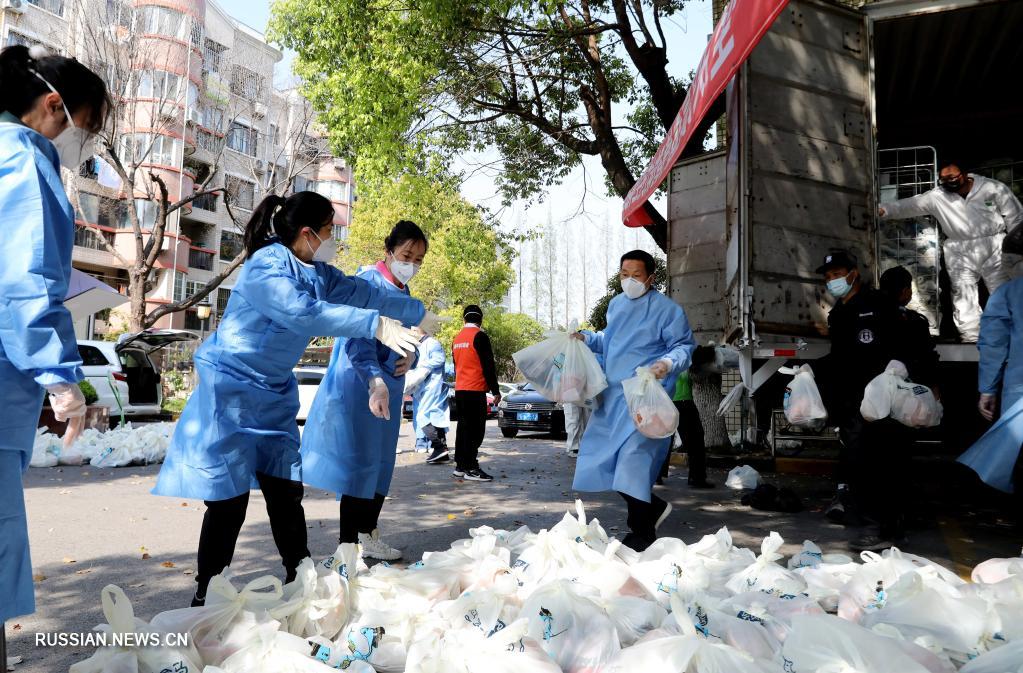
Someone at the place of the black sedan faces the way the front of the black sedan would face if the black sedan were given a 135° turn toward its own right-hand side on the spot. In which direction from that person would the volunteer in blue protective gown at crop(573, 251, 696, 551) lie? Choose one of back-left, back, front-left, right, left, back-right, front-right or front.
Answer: back-left

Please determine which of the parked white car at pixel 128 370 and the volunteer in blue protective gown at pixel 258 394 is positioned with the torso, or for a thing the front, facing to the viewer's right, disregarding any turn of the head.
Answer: the volunteer in blue protective gown

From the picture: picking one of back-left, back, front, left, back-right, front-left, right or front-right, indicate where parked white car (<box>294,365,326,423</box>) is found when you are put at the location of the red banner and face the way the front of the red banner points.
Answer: right

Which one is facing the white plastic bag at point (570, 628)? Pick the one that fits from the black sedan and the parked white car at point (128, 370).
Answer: the black sedan

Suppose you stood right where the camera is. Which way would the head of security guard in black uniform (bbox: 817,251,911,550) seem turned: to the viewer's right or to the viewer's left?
to the viewer's left

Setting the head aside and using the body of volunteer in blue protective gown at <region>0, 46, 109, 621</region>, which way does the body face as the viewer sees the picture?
to the viewer's right

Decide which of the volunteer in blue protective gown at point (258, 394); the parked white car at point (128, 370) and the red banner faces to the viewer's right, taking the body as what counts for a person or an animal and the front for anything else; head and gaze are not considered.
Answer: the volunteer in blue protective gown

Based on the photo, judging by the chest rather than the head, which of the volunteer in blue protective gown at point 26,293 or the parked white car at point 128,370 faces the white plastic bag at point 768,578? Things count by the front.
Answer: the volunteer in blue protective gown

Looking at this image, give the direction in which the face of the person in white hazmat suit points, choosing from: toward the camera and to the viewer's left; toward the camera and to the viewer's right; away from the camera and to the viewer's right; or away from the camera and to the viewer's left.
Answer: toward the camera and to the viewer's left

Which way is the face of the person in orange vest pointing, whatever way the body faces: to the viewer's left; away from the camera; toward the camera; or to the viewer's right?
away from the camera
